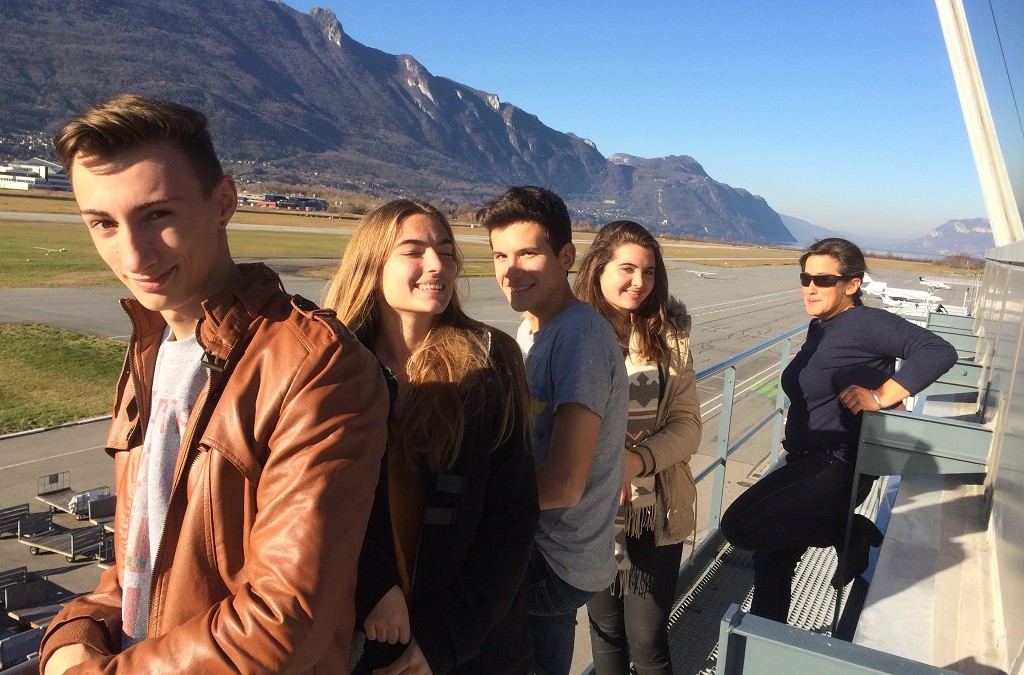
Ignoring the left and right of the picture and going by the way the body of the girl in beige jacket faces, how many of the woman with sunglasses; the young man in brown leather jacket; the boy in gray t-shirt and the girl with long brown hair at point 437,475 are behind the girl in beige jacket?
1

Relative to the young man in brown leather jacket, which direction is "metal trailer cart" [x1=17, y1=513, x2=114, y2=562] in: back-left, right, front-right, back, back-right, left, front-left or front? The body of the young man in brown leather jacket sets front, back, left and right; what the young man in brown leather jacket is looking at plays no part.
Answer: back-right

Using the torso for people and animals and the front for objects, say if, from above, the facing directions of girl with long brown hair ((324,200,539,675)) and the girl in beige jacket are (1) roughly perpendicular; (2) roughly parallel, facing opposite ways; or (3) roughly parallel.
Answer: roughly parallel

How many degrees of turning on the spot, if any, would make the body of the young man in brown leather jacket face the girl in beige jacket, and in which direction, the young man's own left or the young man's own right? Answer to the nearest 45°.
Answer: approximately 180°

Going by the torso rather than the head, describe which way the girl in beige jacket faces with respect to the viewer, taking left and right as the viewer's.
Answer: facing the viewer and to the left of the viewer

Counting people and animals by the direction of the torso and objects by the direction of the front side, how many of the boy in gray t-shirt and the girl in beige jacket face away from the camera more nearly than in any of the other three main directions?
0

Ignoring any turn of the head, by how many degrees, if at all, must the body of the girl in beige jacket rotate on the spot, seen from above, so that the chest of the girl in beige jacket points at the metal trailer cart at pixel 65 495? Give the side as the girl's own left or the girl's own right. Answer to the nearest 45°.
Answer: approximately 90° to the girl's own right

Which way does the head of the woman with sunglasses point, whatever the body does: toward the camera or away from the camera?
toward the camera
